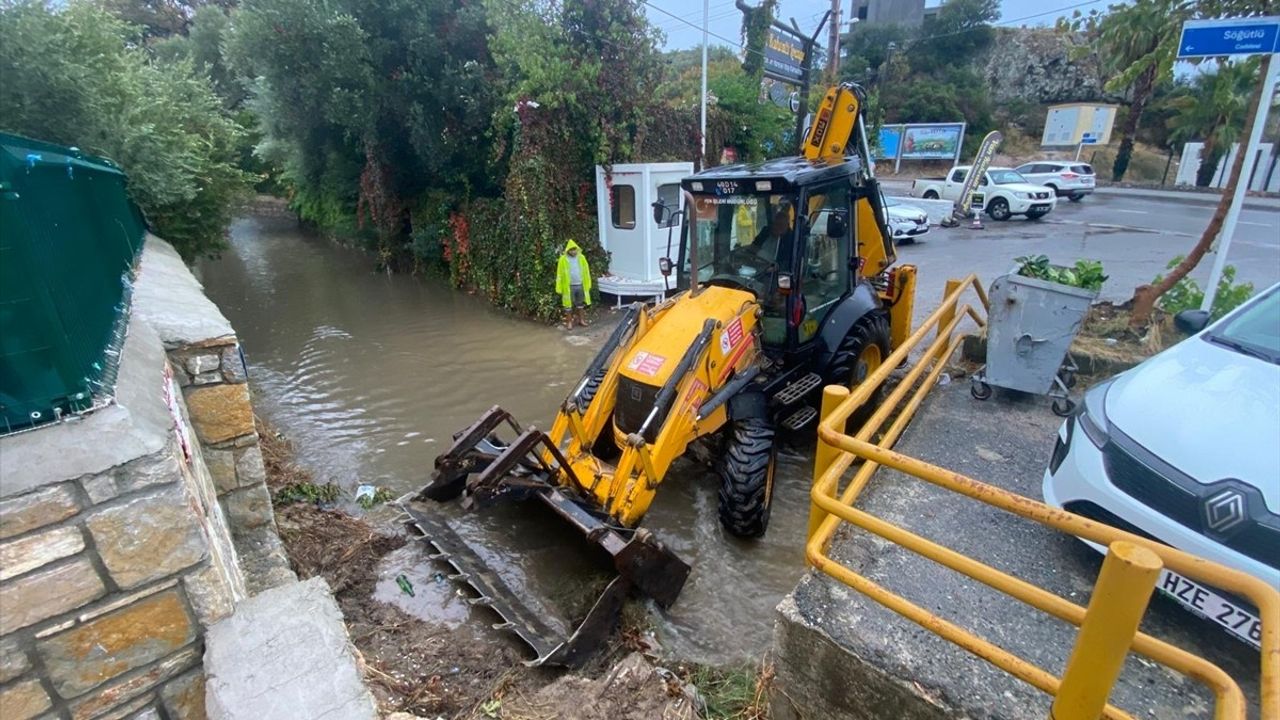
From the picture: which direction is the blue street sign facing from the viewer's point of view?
toward the camera

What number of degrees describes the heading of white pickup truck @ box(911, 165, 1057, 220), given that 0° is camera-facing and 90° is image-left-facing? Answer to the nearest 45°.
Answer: approximately 315°

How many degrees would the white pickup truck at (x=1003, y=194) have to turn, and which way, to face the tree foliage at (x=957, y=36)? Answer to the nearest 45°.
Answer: approximately 135° to its left

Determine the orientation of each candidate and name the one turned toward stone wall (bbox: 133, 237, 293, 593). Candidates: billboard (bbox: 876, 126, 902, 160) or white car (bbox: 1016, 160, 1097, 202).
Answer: the billboard

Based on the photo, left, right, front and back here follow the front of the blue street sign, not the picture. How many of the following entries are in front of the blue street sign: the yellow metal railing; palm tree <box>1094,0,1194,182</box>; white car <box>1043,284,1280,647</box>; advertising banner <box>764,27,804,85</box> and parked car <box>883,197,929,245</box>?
2

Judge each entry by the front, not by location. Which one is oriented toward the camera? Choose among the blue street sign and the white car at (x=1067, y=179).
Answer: the blue street sign

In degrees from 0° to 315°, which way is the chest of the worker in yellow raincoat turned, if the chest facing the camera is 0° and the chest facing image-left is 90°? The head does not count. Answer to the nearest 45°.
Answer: approximately 0°

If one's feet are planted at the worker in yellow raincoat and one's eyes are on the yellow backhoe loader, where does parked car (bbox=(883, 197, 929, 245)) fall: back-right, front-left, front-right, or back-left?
back-left

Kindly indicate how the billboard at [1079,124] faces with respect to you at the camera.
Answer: facing the viewer

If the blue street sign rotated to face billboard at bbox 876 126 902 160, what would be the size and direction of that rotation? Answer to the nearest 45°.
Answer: approximately 135° to its right

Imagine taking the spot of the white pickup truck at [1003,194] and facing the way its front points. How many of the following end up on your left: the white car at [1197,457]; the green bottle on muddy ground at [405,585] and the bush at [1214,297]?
0

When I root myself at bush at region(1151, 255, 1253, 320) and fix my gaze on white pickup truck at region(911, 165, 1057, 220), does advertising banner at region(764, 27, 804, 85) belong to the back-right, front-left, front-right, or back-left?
front-left

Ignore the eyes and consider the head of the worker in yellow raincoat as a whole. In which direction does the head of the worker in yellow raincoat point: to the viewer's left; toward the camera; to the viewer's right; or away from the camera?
toward the camera

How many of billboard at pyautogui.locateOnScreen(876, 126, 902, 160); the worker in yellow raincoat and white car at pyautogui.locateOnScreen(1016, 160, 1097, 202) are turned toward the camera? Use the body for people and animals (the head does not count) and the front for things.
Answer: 2

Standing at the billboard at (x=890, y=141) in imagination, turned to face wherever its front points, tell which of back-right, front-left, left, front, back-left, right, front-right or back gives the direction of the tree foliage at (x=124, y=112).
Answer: front

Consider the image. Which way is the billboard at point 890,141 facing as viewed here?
toward the camera

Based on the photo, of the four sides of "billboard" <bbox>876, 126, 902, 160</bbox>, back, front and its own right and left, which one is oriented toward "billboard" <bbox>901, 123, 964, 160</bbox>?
left

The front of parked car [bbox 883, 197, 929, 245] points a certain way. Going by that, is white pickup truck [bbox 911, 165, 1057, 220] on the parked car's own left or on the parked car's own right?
on the parked car's own left
